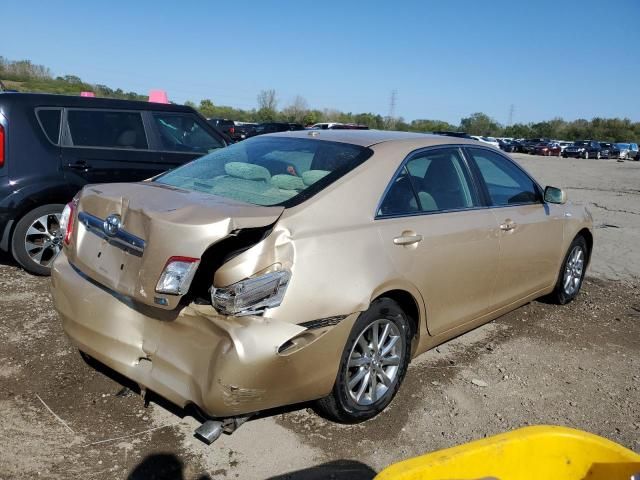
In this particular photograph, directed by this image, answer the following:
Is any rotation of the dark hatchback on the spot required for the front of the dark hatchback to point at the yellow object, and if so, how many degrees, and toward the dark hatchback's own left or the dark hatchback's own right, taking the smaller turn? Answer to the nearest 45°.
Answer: approximately 90° to the dark hatchback's own right

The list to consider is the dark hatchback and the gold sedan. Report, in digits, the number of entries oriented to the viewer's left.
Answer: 0

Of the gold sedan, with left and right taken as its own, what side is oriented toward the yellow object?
right

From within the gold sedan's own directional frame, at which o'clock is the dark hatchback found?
The dark hatchback is roughly at 9 o'clock from the gold sedan.

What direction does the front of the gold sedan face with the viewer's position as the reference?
facing away from the viewer and to the right of the viewer

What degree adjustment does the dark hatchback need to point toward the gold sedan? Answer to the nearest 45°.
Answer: approximately 90° to its right

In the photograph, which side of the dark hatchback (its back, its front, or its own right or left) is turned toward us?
right
